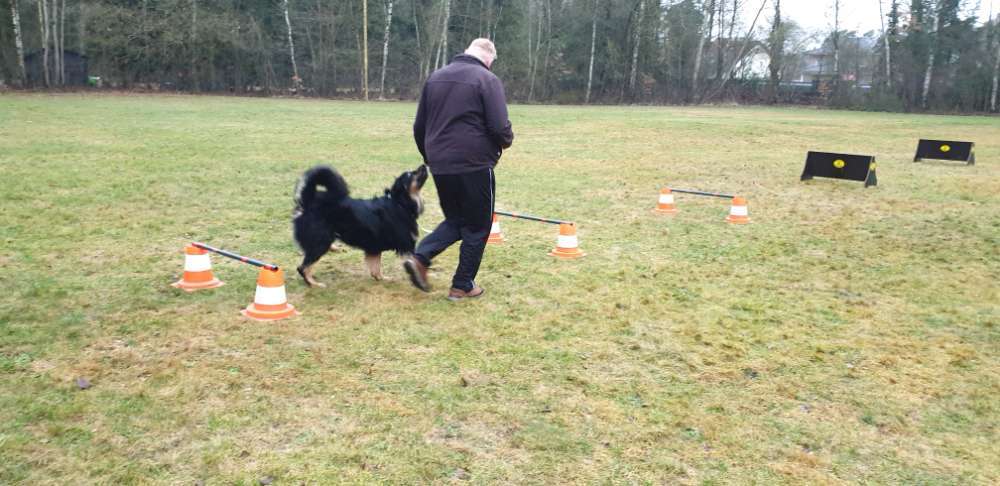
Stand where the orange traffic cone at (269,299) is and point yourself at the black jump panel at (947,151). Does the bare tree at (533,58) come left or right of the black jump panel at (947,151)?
left

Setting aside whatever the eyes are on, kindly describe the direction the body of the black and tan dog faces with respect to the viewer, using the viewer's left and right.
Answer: facing to the right of the viewer

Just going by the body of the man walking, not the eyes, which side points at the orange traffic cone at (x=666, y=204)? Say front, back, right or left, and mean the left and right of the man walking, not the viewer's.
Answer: front

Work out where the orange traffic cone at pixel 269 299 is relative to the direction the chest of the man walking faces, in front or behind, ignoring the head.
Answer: behind

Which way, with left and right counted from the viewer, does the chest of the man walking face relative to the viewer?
facing away from the viewer and to the right of the viewer

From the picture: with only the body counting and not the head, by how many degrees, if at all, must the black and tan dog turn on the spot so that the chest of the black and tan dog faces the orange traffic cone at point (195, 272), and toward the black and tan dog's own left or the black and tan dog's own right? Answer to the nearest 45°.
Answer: approximately 180°

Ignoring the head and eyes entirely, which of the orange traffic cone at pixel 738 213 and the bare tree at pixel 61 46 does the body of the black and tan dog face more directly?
the orange traffic cone

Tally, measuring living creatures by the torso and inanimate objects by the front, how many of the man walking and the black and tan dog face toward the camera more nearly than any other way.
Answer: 0

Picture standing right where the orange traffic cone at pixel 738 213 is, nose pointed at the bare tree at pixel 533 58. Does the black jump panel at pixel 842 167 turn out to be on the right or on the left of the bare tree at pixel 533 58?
right

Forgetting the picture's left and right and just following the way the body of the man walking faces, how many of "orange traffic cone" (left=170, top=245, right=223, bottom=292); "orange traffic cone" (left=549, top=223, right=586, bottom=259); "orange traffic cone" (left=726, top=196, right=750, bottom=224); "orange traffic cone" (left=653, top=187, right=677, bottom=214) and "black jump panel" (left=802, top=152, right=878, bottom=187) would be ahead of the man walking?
4

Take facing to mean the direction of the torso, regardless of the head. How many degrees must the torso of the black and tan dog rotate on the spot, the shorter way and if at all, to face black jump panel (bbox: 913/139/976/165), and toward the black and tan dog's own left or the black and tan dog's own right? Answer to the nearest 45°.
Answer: approximately 45° to the black and tan dog's own left

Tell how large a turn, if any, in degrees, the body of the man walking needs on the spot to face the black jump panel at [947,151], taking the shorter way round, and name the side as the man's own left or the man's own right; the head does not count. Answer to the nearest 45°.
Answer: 0° — they already face it

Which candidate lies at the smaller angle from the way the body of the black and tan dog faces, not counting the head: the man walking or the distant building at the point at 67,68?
the man walking

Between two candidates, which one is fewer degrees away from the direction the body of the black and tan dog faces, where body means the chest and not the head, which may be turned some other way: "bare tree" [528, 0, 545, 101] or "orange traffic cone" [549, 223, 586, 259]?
the orange traffic cone
